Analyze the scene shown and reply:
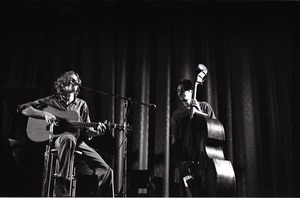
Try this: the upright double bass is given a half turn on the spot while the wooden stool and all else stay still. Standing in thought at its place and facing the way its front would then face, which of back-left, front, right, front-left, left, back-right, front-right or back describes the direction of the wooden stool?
back-left

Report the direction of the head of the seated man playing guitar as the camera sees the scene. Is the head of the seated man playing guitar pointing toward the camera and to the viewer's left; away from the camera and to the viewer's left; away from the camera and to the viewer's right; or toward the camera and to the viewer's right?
toward the camera and to the viewer's right

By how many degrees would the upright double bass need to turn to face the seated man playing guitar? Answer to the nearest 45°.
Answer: approximately 45° to its right

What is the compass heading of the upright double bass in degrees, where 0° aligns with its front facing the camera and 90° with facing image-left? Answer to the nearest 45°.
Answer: approximately 45°
